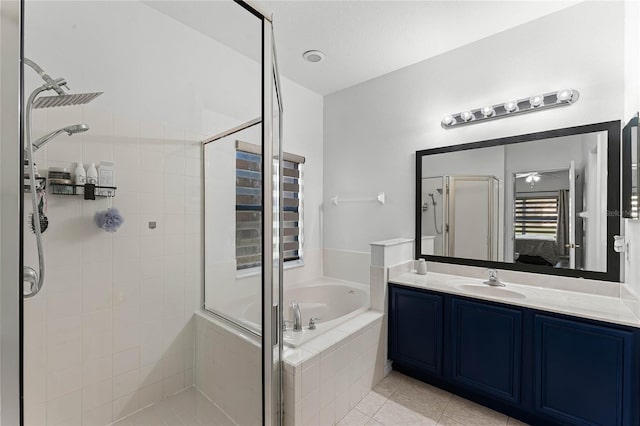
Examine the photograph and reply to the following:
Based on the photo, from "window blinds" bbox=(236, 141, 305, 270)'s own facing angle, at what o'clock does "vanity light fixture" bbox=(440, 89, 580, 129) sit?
The vanity light fixture is roughly at 10 o'clock from the window blinds.

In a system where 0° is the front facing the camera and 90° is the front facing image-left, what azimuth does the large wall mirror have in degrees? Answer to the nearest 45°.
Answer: approximately 45°

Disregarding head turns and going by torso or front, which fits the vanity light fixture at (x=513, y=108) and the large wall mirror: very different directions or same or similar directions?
same or similar directions

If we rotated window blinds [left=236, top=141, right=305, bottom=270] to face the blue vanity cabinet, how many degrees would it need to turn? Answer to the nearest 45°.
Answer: approximately 45° to its left

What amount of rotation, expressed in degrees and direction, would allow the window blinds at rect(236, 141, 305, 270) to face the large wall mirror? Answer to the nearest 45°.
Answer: approximately 45° to its left

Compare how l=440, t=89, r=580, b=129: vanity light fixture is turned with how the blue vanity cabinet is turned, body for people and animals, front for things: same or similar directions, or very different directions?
same or similar directions

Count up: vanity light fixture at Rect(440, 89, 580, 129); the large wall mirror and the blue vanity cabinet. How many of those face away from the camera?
0

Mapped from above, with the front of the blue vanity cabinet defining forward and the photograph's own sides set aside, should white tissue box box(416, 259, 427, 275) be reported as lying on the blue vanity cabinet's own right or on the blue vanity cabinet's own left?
on the blue vanity cabinet's own right

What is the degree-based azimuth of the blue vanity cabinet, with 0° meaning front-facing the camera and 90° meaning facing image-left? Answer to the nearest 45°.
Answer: approximately 45°

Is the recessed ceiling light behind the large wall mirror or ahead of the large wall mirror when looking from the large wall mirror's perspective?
ahead

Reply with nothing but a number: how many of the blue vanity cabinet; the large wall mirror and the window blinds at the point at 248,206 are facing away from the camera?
0

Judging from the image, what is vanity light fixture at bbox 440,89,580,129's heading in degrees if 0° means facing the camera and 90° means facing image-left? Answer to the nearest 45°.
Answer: approximately 45°

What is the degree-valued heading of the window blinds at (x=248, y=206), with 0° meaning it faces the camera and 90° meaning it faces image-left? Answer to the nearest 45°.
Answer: approximately 315°

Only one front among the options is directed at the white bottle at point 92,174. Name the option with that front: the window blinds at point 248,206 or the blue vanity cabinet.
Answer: the blue vanity cabinet
